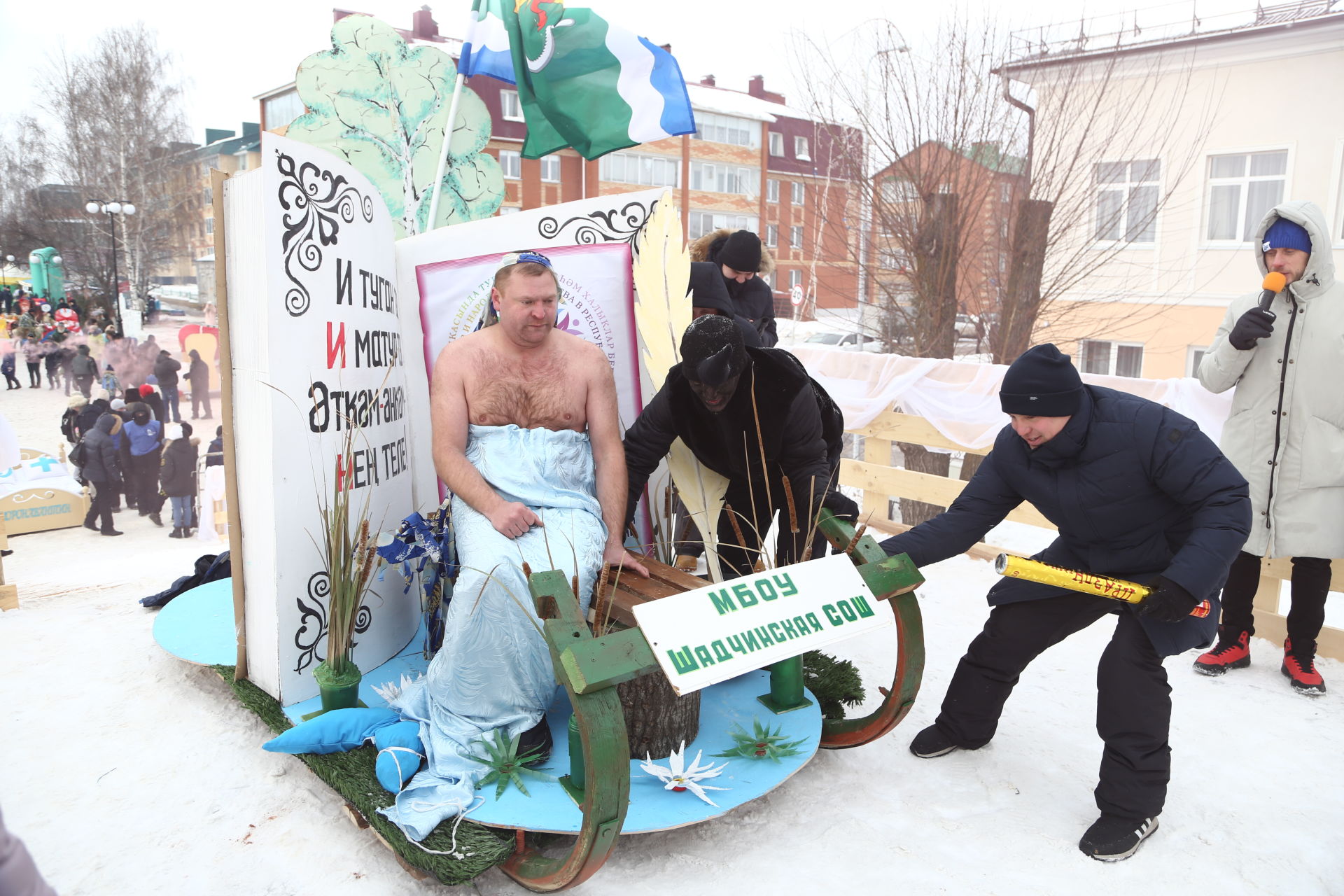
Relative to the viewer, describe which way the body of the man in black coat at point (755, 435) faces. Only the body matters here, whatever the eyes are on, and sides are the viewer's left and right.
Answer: facing the viewer and to the left of the viewer

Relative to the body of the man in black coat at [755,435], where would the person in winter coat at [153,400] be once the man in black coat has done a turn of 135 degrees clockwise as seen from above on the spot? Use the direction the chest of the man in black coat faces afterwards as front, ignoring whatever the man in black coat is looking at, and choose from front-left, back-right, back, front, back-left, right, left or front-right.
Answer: front-left

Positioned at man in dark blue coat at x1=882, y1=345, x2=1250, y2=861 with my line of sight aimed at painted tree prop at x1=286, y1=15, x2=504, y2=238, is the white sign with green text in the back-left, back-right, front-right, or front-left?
front-left

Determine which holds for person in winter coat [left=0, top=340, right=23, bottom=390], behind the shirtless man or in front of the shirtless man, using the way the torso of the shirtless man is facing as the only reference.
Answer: behind

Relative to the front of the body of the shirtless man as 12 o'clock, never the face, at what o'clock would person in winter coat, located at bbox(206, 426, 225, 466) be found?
The person in winter coat is roughly at 5 o'clock from the shirtless man.

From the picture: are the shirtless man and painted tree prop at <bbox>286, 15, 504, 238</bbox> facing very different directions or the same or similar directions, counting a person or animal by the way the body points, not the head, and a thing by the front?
same or similar directions

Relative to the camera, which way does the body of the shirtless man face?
toward the camera

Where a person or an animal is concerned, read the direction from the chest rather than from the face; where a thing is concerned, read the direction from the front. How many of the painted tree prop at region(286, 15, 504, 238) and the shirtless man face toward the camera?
2

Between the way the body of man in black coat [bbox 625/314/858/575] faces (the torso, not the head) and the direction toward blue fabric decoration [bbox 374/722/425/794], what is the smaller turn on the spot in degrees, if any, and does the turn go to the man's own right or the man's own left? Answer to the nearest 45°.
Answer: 0° — they already face it

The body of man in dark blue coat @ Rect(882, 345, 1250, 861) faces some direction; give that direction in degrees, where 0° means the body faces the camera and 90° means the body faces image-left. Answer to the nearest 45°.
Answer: approximately 45°

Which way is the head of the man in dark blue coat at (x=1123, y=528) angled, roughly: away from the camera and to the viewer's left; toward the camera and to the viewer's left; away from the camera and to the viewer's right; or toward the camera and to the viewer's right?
toward the camera and to the viewer's left

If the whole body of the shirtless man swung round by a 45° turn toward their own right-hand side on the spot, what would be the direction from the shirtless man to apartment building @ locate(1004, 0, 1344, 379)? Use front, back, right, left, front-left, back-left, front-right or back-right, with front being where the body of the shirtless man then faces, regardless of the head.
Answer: back

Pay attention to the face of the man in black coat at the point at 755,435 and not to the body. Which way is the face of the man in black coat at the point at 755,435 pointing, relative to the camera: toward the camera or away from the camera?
toward the camera
